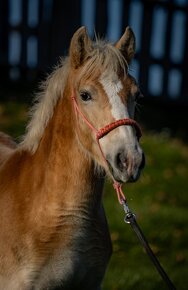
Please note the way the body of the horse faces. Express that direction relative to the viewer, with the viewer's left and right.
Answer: facing the viewer and to the right of the viewer
